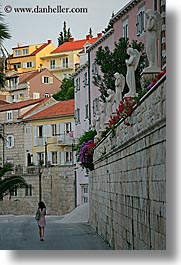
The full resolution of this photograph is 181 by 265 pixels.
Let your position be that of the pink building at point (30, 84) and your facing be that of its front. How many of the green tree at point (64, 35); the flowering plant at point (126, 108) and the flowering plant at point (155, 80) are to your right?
0

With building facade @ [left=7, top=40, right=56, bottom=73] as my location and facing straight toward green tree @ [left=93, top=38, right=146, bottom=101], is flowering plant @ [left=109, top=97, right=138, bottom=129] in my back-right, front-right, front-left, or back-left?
front-right

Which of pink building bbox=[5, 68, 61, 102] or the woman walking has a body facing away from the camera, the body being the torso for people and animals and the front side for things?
the woman walking

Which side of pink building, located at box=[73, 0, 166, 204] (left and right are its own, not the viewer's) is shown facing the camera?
left

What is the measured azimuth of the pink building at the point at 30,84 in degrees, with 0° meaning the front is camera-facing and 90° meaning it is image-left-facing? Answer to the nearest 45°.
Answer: approximately 45°

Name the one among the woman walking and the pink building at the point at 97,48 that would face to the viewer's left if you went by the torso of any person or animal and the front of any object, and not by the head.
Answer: the pink building

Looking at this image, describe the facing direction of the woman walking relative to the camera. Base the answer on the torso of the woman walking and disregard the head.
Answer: away from the camera

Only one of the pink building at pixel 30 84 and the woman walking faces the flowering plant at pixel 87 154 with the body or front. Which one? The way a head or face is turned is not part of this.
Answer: the woman walking

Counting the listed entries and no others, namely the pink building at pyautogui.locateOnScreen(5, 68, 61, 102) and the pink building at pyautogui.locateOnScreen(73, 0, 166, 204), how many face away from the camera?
0

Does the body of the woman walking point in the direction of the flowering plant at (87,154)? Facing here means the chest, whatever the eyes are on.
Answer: yes
